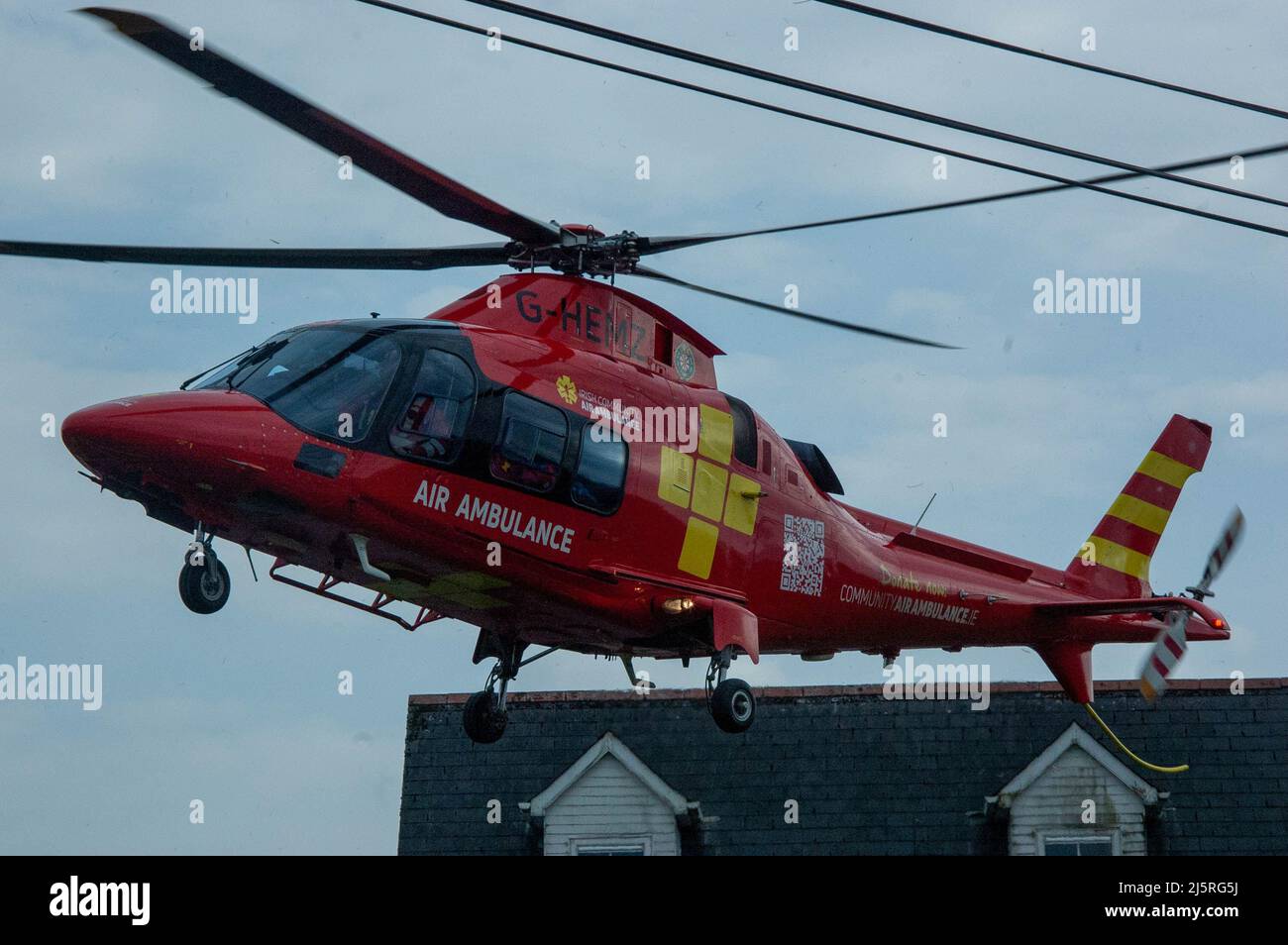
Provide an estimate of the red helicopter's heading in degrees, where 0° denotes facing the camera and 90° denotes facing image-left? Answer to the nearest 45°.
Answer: approximately 45°

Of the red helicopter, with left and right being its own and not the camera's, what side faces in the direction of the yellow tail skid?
back
